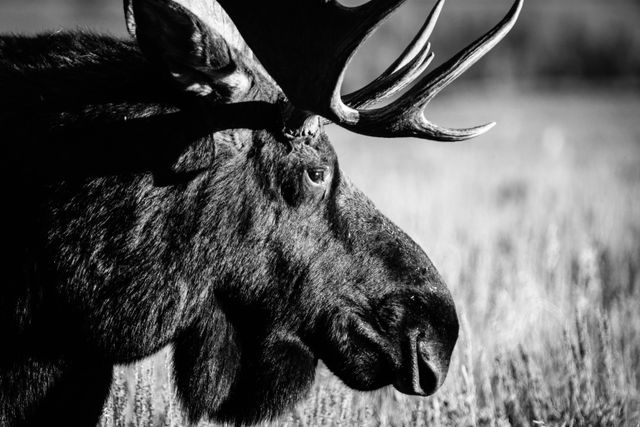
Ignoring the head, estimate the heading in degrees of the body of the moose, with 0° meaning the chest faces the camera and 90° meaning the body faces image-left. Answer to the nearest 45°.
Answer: approximately 270°
